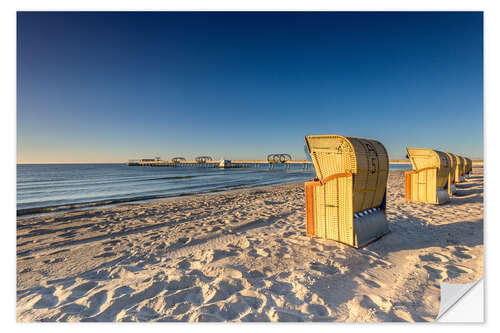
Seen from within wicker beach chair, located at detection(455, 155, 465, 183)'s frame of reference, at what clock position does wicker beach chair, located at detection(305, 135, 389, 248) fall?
wicker beach chair, located at detection(305, 135, 389, 248) is roughly at 9 o'clock from wicker beach chair, located at detection(455, 155, 465, 183).

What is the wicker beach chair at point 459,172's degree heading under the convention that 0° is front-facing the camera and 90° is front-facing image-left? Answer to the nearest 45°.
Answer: approximately 90°

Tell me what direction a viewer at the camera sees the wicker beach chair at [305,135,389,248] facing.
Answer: facing away from the viewer and to the left of the viewer

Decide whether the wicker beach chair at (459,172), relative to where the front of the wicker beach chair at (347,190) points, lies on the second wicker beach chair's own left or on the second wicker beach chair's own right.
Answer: on the second wicker beach chair's own right

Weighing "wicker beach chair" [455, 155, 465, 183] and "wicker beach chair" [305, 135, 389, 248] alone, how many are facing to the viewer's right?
0

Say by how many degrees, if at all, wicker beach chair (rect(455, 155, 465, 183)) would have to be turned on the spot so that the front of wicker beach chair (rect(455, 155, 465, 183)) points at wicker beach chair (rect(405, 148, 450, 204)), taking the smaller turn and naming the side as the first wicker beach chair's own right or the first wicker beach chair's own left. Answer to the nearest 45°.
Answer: approximately 90° to the first wicker beach chair's own left

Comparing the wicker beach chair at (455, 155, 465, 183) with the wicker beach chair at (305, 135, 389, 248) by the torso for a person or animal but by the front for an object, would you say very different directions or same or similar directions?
same or similar directions

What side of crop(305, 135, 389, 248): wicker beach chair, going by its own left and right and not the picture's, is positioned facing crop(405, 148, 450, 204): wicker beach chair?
right
